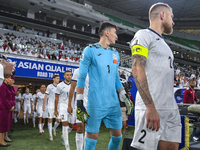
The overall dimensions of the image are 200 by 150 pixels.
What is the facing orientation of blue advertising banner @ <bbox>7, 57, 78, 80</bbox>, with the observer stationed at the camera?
facing the viewer

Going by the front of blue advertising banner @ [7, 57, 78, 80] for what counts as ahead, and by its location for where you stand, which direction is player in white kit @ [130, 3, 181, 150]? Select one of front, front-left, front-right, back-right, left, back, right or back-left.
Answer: front
